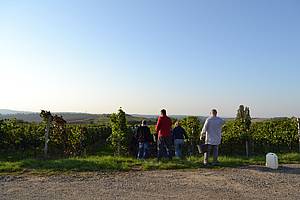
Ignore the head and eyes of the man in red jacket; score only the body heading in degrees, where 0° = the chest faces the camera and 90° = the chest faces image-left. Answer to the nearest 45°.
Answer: approximately 180°

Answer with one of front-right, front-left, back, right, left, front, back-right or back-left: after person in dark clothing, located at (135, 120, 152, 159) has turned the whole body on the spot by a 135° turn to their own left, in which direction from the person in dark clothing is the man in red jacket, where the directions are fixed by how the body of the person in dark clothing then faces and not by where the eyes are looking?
left

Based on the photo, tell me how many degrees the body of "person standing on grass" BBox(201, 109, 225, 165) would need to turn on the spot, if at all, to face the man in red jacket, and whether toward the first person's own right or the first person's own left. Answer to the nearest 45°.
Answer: approximately 90° to the first person's own left

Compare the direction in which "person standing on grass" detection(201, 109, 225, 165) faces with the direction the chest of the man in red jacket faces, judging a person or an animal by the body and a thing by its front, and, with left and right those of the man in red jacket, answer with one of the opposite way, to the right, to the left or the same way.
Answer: the same way

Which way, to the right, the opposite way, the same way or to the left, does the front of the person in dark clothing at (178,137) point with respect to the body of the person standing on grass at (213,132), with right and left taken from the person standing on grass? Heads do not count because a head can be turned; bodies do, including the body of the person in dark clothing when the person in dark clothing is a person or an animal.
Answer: the same way

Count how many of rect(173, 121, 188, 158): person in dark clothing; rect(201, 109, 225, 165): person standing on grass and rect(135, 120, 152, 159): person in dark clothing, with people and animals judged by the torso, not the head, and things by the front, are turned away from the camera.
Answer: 3

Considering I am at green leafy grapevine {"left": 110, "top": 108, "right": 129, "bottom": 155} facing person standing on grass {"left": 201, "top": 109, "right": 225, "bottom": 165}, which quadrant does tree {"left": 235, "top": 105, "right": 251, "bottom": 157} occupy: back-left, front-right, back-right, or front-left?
front-left

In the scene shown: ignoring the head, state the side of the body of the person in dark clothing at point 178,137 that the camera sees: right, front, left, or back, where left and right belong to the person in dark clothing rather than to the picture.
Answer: back

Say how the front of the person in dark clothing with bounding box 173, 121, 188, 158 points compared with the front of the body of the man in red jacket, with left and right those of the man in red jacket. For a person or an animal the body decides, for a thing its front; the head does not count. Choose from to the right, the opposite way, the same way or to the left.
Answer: the same way

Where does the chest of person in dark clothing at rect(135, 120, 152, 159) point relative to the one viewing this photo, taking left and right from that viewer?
facing away from the viewer

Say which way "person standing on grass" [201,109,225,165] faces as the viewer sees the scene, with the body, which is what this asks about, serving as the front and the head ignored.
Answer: away from the camera

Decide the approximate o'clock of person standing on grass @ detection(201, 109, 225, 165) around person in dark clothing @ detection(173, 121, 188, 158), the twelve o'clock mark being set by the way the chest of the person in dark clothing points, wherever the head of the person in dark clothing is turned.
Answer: The person standing on grass is roughly at 5 o'clock from the person in dark clothing.

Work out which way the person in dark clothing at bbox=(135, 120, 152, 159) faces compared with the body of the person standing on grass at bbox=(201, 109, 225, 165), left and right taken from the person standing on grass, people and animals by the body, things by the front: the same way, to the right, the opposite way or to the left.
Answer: the same way

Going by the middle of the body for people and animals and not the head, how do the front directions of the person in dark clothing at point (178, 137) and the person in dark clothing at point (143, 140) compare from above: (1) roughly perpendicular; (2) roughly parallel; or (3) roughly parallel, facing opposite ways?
roughly parallel

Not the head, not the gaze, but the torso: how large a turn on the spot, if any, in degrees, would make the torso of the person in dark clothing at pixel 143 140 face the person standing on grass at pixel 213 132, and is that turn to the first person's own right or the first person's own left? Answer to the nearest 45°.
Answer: approximately 135° to the first person's own right

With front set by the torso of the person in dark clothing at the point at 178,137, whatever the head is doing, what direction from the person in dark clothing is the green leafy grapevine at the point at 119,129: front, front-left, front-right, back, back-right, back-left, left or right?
front-left
